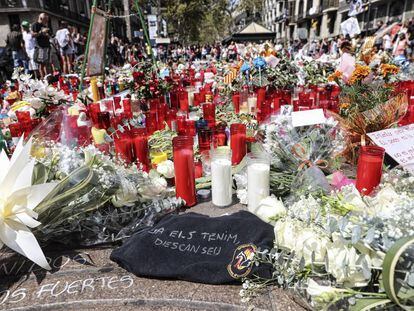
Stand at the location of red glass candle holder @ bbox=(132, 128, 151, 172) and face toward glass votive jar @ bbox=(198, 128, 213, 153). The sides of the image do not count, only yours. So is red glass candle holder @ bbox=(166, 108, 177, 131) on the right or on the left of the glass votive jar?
left

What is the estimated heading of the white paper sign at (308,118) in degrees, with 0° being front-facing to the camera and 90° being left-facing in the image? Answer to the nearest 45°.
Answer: approximately 0°

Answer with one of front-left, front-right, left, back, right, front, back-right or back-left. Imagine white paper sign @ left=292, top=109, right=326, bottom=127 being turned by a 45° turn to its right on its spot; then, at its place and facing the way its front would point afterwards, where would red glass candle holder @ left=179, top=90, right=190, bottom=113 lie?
right

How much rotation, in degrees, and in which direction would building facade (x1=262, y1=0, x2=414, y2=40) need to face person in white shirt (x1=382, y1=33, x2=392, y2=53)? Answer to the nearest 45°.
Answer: approximately 45° to its left

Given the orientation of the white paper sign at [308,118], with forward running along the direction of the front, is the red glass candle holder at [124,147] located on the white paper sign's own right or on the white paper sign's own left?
on the white paper sign's own right

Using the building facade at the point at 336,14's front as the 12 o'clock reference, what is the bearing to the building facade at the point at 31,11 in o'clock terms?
the building facade at the point at 31,11 is roughly at 12 o'clock from the building facade at the point at 336,14.

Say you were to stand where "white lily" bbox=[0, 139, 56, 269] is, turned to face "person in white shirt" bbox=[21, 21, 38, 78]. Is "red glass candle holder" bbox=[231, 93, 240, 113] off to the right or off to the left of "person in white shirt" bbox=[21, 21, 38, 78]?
right

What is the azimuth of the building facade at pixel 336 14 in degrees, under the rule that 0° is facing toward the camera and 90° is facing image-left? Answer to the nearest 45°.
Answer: approximately 45°

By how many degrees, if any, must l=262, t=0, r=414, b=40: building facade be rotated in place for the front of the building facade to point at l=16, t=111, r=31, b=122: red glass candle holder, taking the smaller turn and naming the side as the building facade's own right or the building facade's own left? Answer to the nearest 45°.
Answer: approximately 45° to the building facade's own left

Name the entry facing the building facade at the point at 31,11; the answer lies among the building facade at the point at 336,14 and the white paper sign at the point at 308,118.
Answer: the building facade at the point at 336,14

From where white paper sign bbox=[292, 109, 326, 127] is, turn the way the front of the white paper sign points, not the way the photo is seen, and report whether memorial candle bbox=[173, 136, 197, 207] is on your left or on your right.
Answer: on your right
